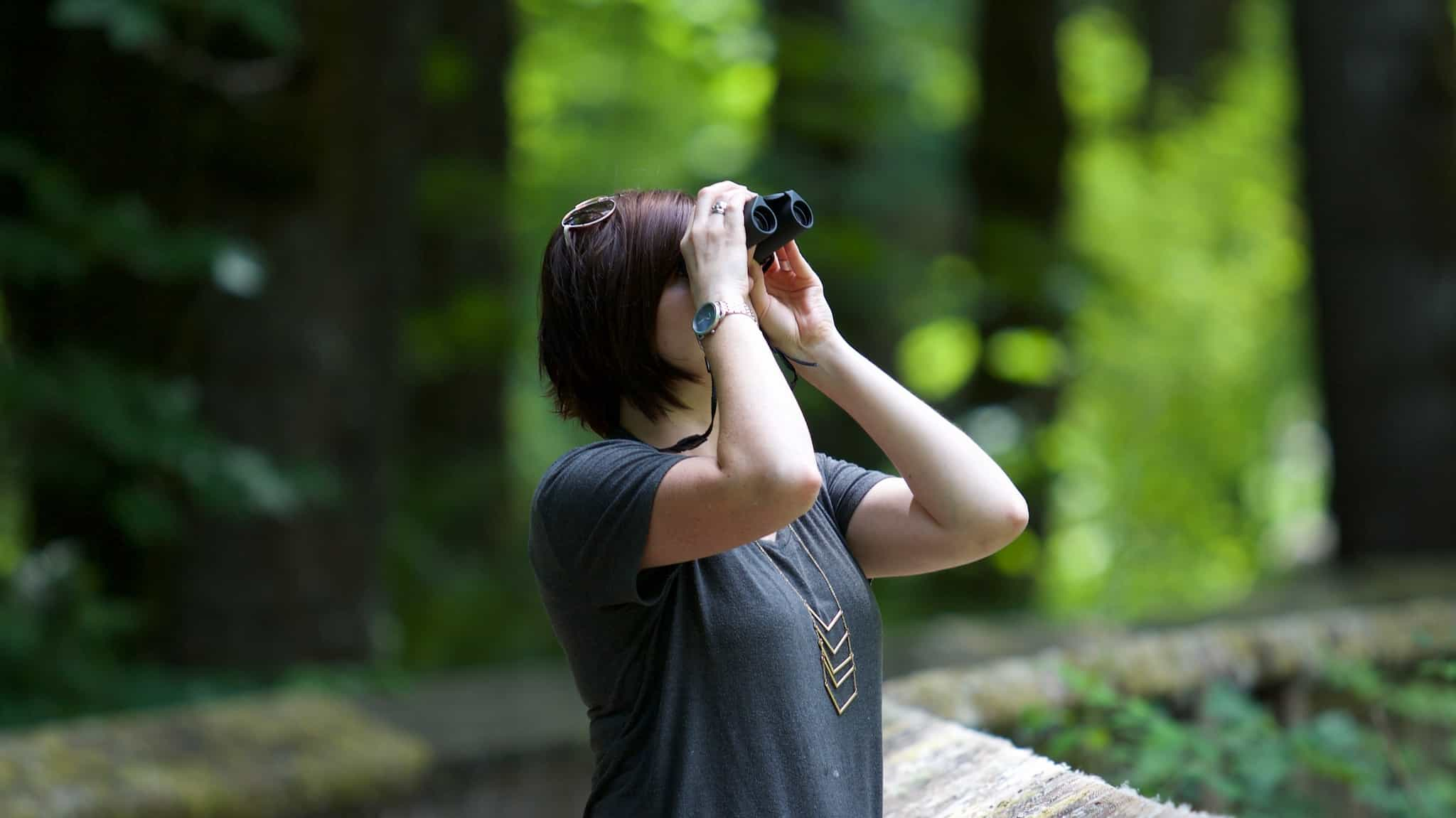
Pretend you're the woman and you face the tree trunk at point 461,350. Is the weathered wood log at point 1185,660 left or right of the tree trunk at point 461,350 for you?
right

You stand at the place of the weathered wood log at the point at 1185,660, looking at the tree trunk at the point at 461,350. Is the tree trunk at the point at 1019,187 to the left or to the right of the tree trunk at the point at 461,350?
right

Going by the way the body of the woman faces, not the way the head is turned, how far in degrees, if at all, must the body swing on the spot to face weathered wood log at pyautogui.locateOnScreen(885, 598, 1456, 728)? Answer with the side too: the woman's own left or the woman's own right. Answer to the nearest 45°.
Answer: approximately 90° to the woman's own left

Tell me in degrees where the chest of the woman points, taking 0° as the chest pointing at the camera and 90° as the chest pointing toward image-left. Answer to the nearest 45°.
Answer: approximately 315°

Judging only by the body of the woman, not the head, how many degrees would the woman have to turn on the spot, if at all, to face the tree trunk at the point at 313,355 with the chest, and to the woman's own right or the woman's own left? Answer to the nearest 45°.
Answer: approximately 180°

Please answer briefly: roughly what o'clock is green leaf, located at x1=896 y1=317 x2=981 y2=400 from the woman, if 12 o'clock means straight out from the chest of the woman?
The green leaf is roughly at 8 o'clock from the woman.

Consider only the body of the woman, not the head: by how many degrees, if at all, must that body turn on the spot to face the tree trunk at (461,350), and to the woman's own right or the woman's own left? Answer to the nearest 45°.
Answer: approximately 135° to the woman's own left

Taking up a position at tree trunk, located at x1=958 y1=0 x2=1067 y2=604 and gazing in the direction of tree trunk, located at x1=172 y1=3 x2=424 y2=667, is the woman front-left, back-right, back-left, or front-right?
front-left

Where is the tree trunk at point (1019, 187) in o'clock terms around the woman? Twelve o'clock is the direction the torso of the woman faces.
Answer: The tree trunk is roughly at 8 o'clock from the woman.

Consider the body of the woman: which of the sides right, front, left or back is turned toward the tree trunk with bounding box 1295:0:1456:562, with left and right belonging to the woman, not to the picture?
left
